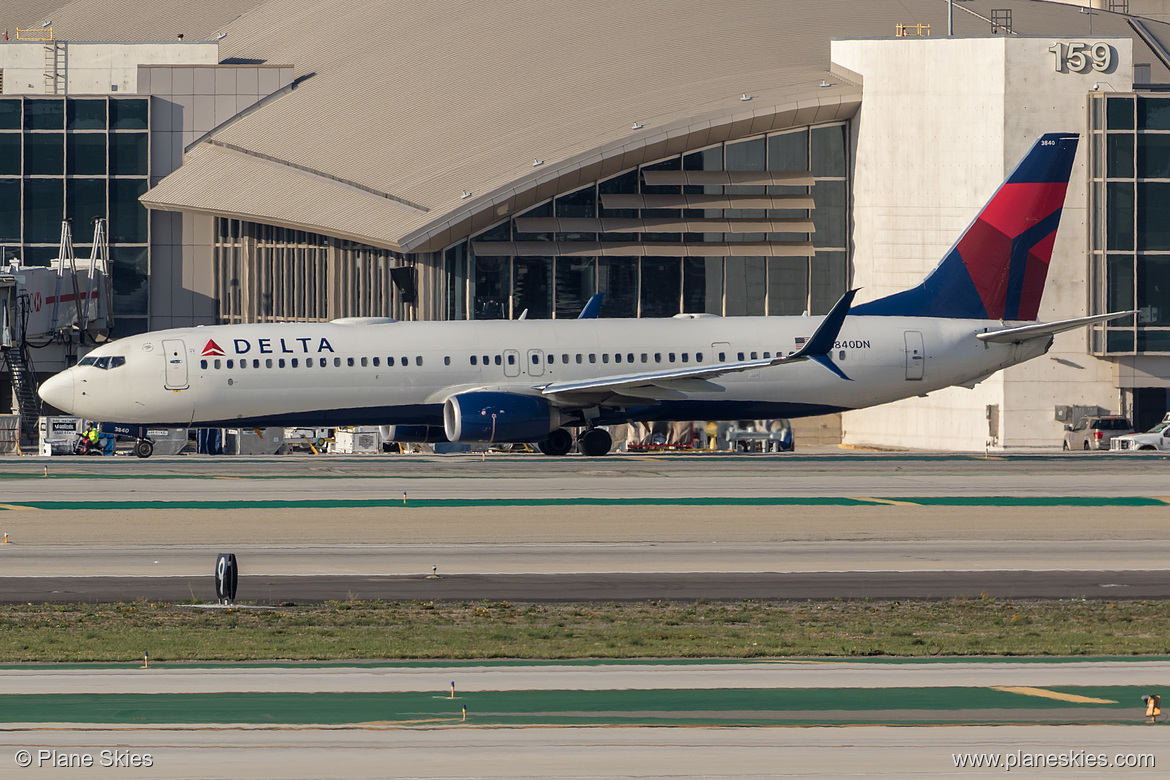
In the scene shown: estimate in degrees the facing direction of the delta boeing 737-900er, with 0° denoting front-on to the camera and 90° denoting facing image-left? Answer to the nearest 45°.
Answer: approximately 90°
